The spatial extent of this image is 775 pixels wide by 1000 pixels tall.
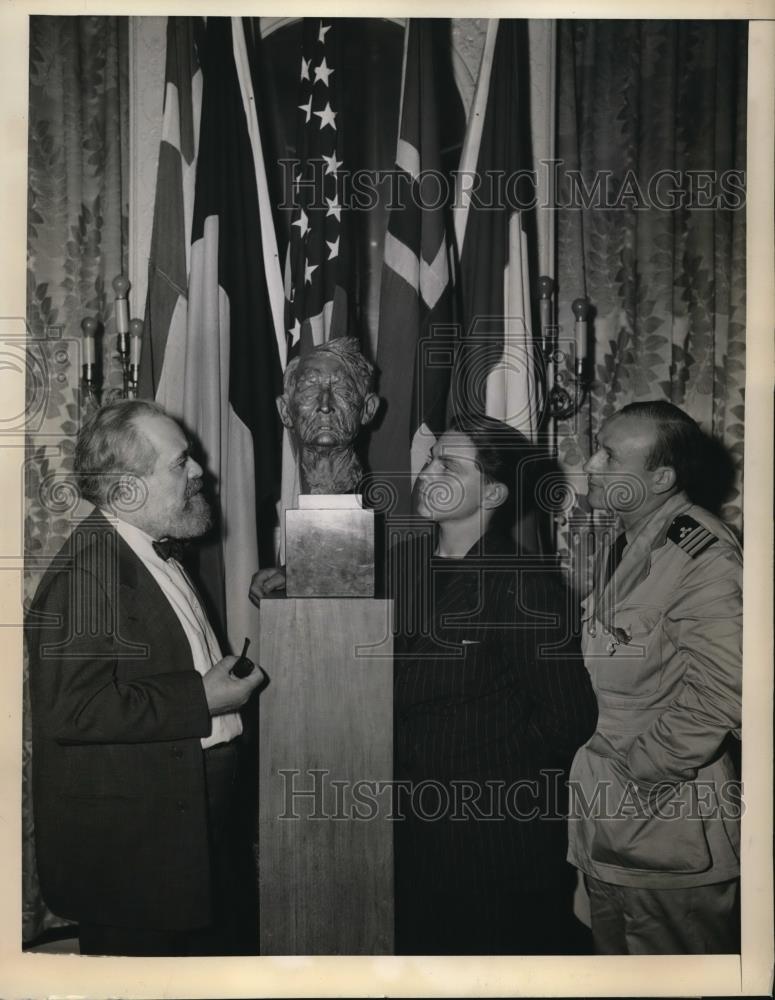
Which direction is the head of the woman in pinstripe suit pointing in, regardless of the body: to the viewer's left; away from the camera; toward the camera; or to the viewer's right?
to the viewer's left

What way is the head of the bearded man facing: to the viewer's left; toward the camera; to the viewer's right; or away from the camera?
to the viewer's right

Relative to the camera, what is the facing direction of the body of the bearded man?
to the viewer's right

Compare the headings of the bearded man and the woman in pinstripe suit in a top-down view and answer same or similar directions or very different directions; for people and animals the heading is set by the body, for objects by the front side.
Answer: very different directions

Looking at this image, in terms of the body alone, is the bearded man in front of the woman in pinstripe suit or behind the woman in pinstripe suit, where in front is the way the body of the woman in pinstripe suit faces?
in front

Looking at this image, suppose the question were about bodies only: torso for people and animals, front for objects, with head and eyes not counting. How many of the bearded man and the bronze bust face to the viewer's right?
1

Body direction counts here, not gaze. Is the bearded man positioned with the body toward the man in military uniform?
yes

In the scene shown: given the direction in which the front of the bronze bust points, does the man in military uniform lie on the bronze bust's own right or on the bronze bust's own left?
on the bronze bust's own left

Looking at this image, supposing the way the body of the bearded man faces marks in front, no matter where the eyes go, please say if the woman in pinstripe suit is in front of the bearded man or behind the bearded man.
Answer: in front

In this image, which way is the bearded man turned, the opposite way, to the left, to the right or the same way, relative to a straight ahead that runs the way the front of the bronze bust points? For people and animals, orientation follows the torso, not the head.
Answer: to the left

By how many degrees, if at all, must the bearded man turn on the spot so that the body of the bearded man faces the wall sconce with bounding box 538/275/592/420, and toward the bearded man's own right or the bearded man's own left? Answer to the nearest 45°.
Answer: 0° — they already face it
